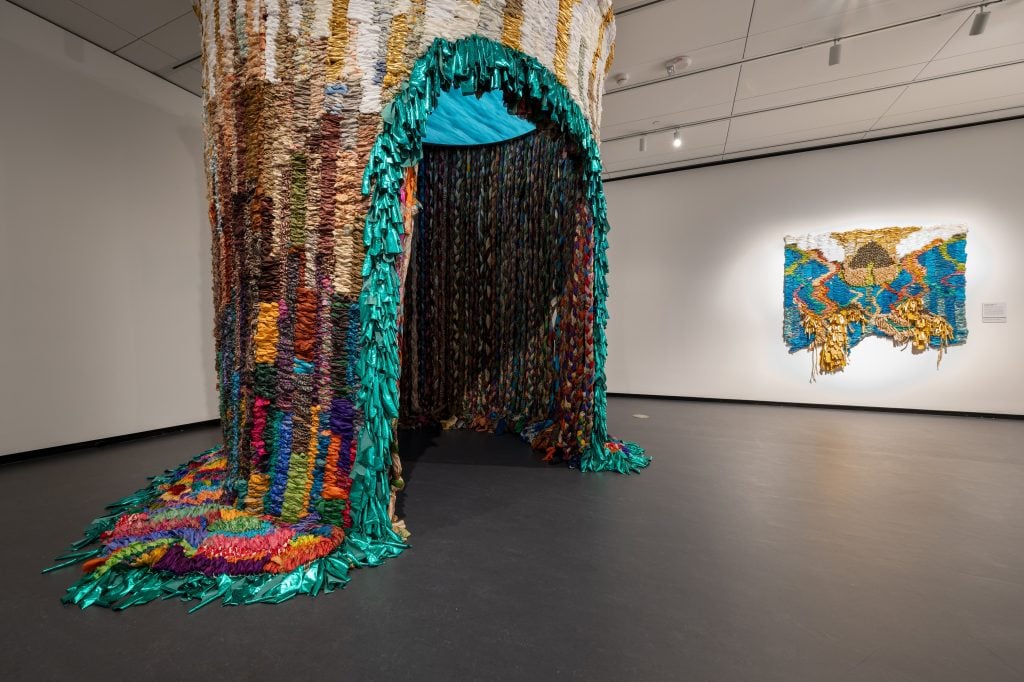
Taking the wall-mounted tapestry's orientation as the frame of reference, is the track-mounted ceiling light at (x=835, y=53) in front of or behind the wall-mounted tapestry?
in front

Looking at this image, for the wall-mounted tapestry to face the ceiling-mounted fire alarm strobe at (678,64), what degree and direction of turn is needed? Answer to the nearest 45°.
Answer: approximately 45° to its right

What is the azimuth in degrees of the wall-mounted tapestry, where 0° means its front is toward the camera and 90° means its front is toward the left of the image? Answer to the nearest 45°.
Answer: approximately 0°

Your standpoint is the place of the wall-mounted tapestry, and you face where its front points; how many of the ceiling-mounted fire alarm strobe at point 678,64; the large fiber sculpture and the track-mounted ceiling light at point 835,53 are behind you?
0

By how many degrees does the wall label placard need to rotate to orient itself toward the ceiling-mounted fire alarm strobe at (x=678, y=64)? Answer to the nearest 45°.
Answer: approximately 45° to its right

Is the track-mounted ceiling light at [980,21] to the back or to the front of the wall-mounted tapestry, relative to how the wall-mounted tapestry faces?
to the front

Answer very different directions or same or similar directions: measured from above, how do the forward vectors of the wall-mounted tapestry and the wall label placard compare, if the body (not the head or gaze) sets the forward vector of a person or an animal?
same or similar directions

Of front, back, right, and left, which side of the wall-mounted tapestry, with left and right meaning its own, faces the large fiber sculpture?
front

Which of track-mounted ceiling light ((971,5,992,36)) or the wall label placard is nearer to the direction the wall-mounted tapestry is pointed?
the track-mounted ceiling light

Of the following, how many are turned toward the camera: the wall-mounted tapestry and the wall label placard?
2

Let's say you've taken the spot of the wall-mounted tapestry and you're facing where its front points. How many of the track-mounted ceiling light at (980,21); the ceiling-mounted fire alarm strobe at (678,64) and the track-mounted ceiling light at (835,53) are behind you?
0

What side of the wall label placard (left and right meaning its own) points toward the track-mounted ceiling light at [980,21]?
front

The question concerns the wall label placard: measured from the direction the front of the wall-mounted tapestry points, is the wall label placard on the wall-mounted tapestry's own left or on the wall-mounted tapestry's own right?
on the wall-mounted tapestry's own left

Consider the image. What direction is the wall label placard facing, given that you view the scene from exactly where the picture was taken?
facing the viewer

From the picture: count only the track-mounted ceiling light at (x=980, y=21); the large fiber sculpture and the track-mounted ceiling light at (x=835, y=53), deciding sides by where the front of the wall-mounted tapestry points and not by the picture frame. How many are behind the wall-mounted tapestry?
0
